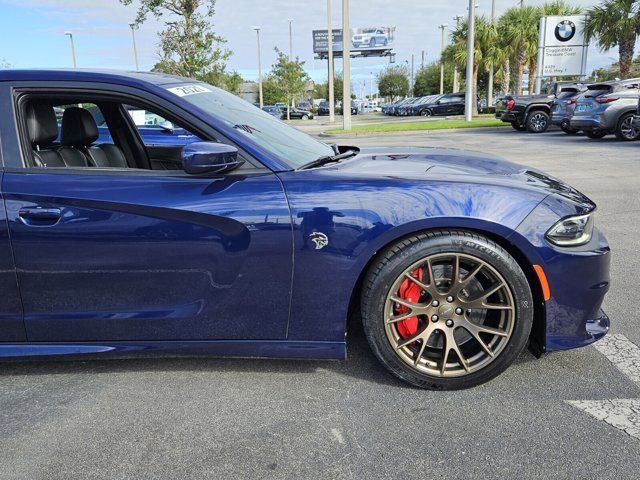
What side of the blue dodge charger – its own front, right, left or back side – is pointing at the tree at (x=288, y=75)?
left

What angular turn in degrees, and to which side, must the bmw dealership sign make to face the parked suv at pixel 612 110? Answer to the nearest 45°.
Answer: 0° — it already faces it

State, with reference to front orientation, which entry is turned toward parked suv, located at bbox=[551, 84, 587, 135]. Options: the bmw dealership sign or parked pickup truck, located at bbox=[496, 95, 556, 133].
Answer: the bmw dealership sign

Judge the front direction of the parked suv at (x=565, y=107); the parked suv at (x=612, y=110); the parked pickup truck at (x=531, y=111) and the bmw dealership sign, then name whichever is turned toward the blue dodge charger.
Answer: the bmw dealership sign

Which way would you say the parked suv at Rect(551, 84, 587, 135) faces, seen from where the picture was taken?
facing away from the viewer and to the right of the viewer

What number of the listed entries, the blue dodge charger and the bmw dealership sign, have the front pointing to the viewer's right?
1

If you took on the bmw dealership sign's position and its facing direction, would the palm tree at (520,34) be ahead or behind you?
behind

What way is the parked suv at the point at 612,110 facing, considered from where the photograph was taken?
facing away from the viewer and to the right of the viewer

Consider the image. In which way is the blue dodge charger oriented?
to the viewer's right

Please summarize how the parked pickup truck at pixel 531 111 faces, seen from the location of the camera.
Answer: facing away from the viewer and to the right of the viewer

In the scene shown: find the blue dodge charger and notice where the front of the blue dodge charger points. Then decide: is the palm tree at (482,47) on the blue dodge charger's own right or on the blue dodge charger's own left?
on the blue dodge charger's own left
